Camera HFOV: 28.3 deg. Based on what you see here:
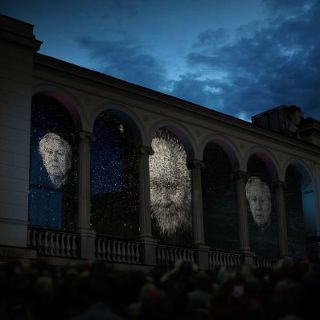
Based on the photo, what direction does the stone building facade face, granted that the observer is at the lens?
facing the viewer and to the right of the viewer
